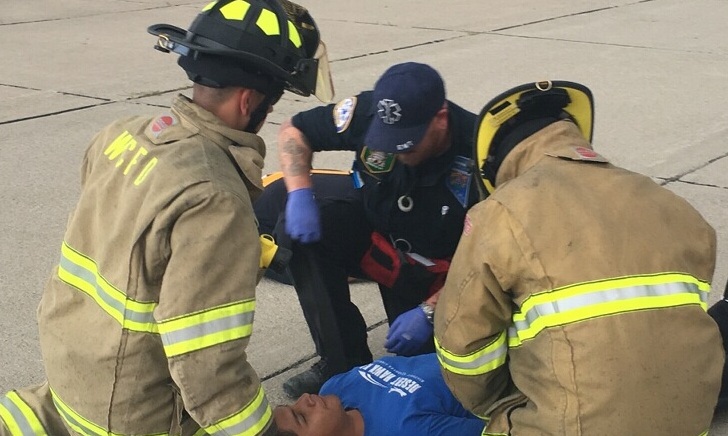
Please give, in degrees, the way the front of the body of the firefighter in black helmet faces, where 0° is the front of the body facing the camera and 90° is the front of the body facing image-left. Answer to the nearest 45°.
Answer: approximately 225°

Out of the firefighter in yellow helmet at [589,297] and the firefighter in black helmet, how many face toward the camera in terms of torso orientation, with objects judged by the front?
0

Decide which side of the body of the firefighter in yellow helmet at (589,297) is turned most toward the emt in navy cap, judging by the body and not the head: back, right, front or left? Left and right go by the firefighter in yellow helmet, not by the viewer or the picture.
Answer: front

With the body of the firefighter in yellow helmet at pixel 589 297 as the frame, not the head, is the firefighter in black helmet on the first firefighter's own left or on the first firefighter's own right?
on the first firefighter's own left

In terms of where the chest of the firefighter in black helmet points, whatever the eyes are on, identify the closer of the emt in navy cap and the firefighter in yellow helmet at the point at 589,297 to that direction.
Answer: the emt in navy cap

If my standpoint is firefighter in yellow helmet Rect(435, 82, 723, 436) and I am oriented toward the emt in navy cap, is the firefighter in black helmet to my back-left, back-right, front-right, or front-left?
front-left

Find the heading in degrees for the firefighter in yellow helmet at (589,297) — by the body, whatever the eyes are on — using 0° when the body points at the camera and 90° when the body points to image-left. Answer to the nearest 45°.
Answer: approximately 135°

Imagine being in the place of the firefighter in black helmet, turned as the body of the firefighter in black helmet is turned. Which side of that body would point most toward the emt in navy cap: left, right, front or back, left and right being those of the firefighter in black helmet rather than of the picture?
front

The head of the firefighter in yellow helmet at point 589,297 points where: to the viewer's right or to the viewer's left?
to the viewer's left

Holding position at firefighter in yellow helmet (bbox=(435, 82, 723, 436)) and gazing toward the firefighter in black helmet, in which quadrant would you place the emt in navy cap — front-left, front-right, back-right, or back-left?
front-right
